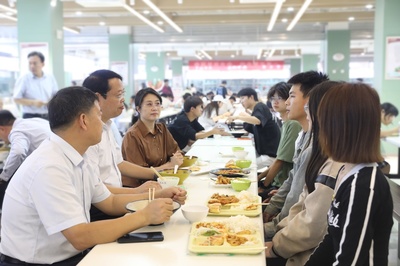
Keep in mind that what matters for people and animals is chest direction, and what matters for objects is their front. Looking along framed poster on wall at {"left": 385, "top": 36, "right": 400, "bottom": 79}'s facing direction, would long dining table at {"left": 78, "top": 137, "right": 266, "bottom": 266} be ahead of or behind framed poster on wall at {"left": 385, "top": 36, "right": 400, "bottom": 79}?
ahead

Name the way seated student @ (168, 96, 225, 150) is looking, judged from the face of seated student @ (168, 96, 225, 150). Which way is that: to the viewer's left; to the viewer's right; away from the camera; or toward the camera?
to the viewer's right

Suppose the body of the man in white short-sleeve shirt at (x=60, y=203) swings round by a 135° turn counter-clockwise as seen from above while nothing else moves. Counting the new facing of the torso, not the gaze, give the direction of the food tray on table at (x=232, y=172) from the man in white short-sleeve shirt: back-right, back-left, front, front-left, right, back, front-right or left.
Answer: right

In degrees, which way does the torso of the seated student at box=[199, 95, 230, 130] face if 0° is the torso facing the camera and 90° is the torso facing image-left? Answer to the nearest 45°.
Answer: approximately 270°

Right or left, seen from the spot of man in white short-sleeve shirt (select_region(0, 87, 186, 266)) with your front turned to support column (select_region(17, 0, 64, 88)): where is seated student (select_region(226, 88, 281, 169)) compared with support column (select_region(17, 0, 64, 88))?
right

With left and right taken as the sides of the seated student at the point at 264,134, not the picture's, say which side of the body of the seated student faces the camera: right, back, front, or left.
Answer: left

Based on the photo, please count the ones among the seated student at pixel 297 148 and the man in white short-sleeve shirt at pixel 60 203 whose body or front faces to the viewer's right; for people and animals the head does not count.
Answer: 1

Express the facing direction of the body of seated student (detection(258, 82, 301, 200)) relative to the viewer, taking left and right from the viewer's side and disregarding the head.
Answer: facing the viewer and to the left of the viewer

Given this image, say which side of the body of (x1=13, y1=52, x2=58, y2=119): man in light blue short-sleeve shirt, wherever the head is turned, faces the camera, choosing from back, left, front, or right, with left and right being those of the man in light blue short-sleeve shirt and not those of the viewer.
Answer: front

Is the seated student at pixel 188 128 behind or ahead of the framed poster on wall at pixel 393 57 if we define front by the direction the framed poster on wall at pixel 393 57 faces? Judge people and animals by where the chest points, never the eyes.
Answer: ahead

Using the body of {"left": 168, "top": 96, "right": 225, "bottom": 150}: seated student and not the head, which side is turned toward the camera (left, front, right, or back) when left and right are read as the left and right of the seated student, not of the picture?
right
